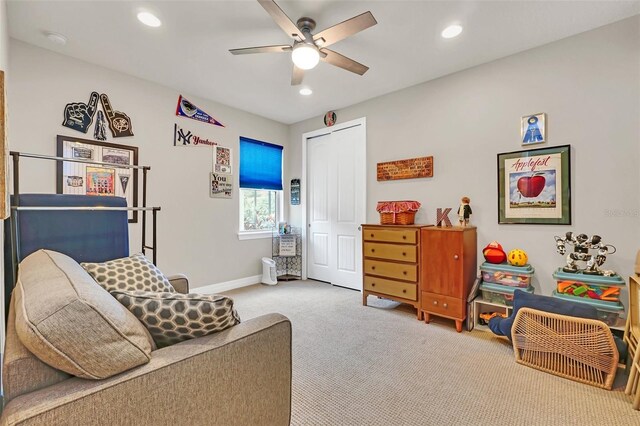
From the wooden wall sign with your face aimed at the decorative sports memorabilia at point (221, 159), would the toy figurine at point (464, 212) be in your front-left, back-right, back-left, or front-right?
back-left

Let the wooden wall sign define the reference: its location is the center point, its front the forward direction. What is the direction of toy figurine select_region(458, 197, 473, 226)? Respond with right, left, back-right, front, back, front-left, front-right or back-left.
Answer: left

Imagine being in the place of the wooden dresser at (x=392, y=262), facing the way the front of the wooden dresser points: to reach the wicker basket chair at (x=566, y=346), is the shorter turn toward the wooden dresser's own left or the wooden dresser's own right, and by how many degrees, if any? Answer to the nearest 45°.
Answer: approximately 90° to the wooden dresser's own left

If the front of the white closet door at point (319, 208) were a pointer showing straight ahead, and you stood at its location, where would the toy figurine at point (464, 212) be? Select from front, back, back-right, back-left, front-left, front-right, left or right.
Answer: left

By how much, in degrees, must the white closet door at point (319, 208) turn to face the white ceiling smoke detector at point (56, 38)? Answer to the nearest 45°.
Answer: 0° — it already faces it

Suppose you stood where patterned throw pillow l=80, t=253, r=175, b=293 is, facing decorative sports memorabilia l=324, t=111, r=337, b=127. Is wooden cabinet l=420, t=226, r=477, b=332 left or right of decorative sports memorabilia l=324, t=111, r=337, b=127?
right

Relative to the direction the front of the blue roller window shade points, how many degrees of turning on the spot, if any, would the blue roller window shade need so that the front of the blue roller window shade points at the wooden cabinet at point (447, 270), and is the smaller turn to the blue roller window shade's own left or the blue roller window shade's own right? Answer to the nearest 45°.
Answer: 0° — it already faces it

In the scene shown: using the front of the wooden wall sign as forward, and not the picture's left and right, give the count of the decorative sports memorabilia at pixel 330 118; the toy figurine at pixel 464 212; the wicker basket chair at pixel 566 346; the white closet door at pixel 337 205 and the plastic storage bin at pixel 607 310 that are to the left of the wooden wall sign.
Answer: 3

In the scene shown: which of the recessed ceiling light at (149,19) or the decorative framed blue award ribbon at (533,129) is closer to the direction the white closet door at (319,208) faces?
the recessed ceiling light

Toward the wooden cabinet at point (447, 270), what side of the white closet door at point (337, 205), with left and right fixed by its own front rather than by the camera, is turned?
left

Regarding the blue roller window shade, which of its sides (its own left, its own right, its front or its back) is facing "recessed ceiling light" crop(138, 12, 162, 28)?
right

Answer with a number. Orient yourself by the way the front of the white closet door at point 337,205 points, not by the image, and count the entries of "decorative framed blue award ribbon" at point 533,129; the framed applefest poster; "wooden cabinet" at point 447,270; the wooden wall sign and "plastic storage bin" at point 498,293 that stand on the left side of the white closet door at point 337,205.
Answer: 5

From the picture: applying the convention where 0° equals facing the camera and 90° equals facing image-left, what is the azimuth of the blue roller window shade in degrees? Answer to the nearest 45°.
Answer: approximately 315°
